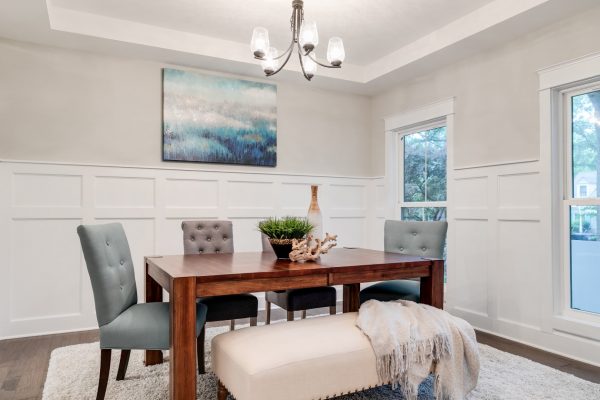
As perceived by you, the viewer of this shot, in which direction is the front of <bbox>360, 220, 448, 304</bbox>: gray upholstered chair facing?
facing the viewer and to the left of the viewer

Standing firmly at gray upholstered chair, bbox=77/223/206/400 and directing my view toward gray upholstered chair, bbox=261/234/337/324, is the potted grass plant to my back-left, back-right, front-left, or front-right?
front-right

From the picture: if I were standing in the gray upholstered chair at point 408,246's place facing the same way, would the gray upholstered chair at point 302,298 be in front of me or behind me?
in front

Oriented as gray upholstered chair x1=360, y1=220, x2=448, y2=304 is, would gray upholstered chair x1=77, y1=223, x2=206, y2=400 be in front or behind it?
in front

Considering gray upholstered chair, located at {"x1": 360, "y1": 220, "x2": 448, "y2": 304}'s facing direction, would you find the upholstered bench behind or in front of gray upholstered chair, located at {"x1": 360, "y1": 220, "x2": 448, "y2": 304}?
in front

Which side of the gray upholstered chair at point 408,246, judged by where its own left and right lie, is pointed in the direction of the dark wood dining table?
front
